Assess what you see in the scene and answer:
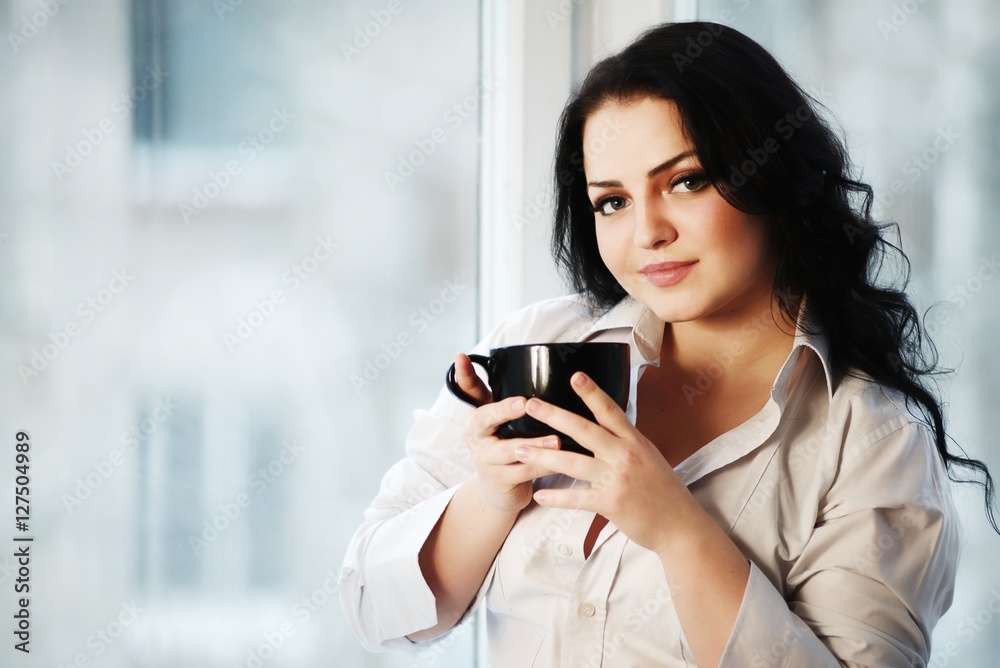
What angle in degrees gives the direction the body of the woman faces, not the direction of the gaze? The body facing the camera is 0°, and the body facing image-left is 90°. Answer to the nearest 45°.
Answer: approximately 45°
